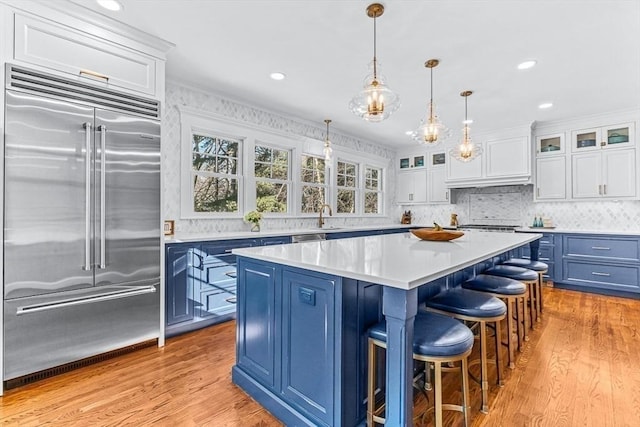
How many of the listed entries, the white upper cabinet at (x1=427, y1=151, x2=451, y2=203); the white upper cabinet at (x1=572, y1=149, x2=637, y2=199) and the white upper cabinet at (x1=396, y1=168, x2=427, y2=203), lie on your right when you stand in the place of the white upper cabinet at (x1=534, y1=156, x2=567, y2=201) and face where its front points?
2

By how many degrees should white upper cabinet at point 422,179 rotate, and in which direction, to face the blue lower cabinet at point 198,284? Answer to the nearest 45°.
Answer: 0° — it already faces it

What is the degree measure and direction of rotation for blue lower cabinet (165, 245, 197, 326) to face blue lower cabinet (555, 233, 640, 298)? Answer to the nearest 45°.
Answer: approximately 45° to its left

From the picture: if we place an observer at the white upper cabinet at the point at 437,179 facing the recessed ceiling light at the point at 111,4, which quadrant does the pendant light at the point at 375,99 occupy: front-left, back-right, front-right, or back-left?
front-left

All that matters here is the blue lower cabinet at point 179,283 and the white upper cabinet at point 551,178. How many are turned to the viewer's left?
0

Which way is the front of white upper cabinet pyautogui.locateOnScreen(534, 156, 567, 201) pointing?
toward the camera

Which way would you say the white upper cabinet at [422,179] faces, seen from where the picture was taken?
facing the viewer and to the left of the viewer

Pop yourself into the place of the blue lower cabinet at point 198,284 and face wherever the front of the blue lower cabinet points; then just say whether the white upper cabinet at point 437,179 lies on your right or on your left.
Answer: on your left

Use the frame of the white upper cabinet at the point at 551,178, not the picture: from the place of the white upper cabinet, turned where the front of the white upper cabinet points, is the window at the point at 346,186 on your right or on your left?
on your right

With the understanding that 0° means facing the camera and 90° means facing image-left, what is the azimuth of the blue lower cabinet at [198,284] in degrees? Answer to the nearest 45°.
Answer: approximately 315°

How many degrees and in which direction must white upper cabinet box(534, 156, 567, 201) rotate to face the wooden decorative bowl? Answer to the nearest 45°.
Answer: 0° — it already faces it

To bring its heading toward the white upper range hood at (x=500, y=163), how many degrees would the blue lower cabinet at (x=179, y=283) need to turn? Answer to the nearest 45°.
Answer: approximately 45° to its left

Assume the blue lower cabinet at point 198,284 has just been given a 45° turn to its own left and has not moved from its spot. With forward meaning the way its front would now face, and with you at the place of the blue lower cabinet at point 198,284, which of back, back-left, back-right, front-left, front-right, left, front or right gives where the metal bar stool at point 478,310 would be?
front-right

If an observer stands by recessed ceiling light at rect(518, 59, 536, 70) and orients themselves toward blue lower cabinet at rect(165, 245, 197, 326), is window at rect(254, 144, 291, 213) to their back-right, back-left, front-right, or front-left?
front-right

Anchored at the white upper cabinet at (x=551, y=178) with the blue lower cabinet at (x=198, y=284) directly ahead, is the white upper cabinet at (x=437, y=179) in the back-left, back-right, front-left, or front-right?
front-right

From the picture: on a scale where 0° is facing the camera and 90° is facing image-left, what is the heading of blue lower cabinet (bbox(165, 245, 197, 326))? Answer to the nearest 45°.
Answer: approximately 315°
